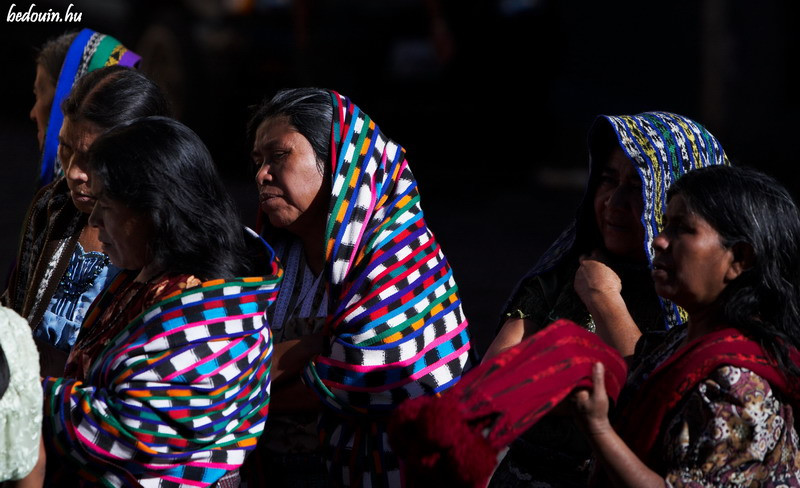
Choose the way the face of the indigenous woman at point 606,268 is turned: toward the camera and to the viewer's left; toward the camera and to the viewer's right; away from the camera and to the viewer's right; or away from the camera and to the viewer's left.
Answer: toward the camera and to the viewer's left

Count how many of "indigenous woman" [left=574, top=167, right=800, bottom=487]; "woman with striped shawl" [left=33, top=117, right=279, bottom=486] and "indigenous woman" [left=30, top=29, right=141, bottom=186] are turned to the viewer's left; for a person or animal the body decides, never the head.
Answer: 3

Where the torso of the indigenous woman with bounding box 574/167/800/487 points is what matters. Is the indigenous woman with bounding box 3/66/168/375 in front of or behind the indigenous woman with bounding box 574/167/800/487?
in front

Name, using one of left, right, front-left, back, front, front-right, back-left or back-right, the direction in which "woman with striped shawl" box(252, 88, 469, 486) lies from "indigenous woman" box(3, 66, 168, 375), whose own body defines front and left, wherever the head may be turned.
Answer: left

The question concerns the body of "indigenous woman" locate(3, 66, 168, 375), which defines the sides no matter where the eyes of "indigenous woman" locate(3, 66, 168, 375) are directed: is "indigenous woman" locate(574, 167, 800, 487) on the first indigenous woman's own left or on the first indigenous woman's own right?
on the first indigenous woman's own left

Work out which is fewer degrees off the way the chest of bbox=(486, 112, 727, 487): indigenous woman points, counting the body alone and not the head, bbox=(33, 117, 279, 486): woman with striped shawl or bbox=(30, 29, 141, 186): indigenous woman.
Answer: the woman with striped shawl

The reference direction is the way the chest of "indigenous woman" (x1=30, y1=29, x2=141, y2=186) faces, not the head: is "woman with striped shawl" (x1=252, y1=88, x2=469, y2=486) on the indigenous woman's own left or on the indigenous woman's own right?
on the indigenous woman's own left

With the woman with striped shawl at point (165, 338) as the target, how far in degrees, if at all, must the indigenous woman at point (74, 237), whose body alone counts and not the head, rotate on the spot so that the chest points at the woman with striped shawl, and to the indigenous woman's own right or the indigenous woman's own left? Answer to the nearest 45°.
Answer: approximately 45° to the indigenous woman's own left

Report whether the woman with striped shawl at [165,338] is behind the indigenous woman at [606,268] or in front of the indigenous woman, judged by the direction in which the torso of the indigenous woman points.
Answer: in front

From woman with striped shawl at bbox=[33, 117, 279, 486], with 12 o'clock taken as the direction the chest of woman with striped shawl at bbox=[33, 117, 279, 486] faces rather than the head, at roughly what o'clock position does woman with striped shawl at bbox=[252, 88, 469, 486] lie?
woman with striped shawl at bbox=[252, 88, 469, 486] is roughly at 5 o'clock from woman with striped shawl at bbox=[33, 117, 279, 486].

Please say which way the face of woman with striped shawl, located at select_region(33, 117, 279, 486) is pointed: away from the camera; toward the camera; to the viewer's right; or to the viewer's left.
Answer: to the viewer's left

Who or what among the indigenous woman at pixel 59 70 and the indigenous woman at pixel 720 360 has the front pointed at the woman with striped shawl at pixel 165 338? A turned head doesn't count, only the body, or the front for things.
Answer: the indigenous woman at pixel 720 360

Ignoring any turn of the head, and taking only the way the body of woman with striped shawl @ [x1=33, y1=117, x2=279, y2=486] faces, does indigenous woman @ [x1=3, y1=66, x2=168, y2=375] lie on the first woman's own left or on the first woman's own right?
on the first woman's own right

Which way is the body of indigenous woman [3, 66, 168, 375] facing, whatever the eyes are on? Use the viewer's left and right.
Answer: facing the viewer and to the left of the viewer

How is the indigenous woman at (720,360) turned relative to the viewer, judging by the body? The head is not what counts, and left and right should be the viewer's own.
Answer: facing to the left of the viewer

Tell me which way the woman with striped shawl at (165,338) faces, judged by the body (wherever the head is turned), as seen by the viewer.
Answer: to the viewer's left

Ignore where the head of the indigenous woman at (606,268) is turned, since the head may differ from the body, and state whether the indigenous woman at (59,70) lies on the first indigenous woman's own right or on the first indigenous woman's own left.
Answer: on the first indigenous woman's own right

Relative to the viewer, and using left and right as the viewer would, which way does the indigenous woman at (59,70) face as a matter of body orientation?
facing to the left of the viewer
